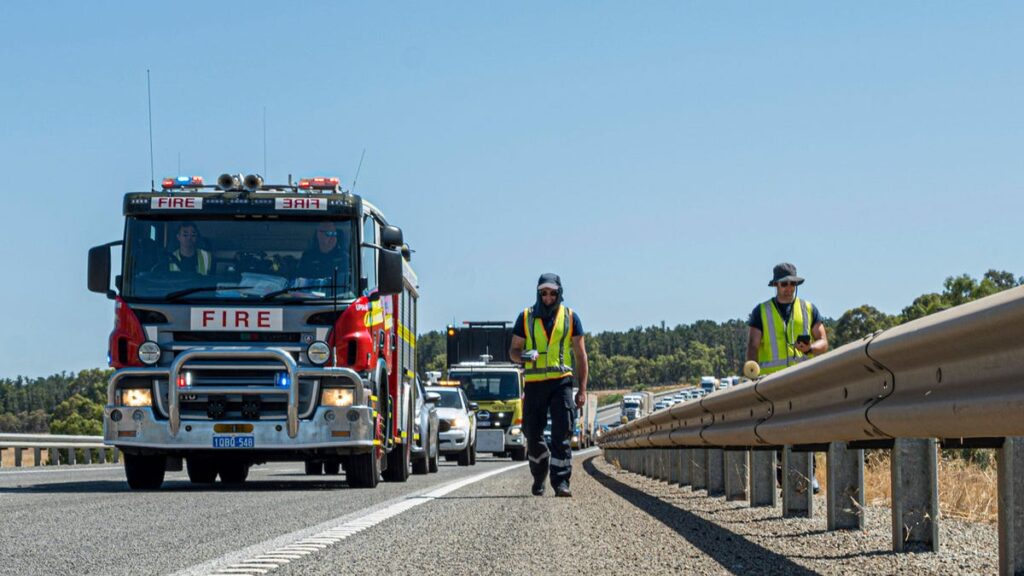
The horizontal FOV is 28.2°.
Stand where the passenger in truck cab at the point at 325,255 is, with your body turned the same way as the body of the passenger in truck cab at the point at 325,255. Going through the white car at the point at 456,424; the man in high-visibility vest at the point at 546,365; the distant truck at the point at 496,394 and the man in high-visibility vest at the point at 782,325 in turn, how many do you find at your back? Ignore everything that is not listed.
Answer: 2

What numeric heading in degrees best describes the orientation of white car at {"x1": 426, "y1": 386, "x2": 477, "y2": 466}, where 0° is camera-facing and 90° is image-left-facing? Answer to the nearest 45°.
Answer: approximately 0°

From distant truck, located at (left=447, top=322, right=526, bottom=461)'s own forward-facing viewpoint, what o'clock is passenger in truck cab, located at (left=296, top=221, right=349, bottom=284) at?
The passenger in truck cab is roughly at 12 o'clock from the distant truck.

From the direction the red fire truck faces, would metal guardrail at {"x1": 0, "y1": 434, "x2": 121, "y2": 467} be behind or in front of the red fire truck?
behind

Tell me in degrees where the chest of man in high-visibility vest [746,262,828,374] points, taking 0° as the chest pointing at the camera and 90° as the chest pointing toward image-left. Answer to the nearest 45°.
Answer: approximately 0°

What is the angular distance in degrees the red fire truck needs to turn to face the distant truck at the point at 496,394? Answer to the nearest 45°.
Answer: approximately 180°

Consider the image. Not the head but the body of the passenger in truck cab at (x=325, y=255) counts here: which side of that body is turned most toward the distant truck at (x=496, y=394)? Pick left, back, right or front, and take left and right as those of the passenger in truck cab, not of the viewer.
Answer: back

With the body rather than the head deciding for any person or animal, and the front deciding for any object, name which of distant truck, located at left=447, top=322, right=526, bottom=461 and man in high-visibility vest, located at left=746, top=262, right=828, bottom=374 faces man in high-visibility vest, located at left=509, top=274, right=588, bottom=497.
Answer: the distant truck
